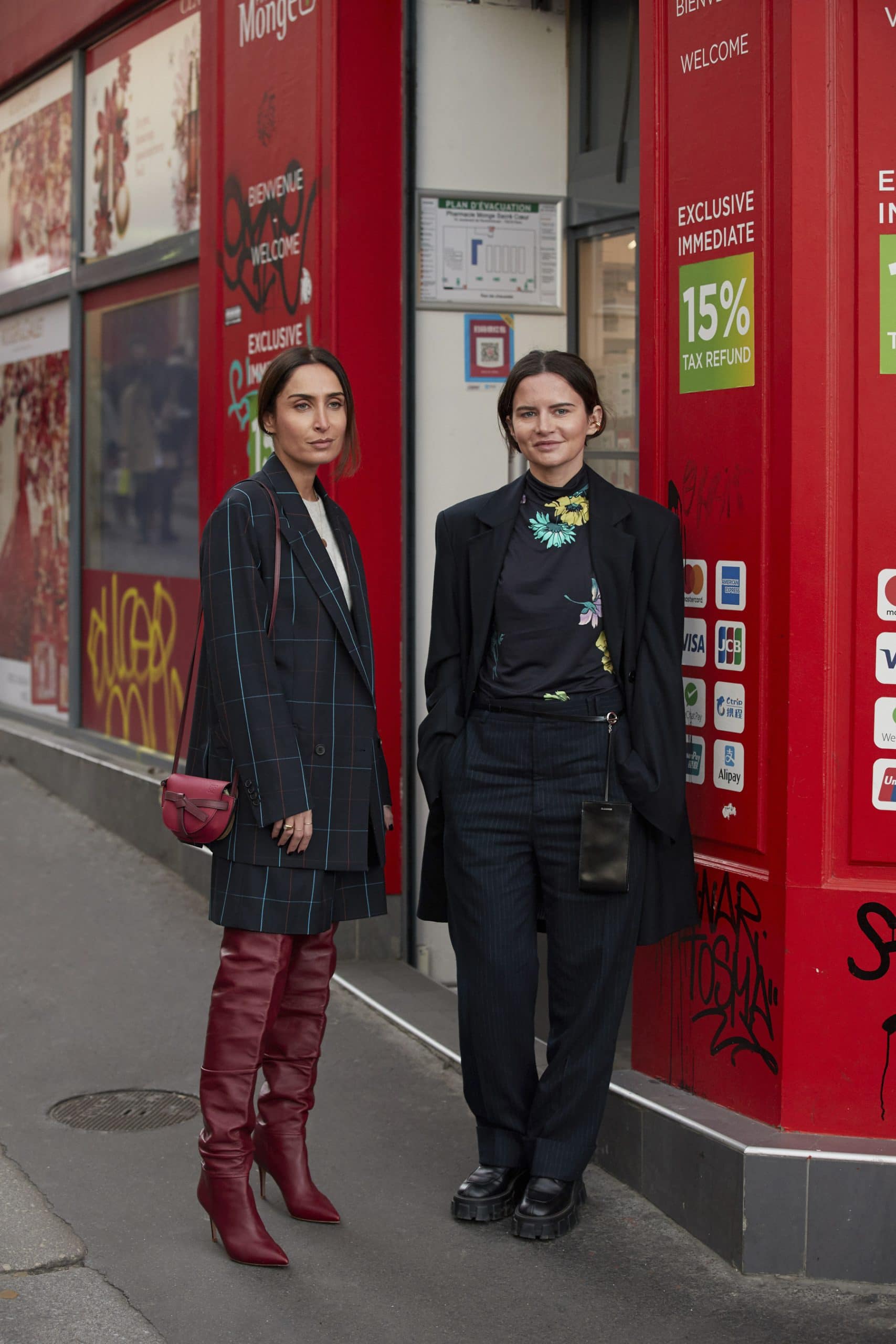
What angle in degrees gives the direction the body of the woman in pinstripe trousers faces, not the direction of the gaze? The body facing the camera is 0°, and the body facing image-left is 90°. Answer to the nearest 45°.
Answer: approximately 0°

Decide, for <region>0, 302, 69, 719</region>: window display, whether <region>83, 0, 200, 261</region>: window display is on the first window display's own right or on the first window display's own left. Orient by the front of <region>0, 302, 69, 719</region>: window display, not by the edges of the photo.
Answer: on the first window display's own left

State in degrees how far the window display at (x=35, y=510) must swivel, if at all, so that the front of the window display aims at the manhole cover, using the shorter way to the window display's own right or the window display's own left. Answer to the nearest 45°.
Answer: approximately 45° to the window display's own left

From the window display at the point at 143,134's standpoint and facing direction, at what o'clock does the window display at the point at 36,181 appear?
the window display at the point at 36,181 is roughly at 4 o'clock from the window display at the point at 143,134.

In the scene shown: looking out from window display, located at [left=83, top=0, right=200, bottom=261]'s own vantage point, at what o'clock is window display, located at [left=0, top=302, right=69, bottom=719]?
window display, located at [left=0, top=302, right=69, bottom=719] is roughly at 4 o'clock from window display, located at [left=83, top=0, right=200, bottom=261].

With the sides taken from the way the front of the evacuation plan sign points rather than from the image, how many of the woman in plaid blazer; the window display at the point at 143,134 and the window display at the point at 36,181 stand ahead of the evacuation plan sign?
1

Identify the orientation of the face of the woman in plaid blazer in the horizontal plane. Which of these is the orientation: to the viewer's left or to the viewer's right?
to the viewer's right

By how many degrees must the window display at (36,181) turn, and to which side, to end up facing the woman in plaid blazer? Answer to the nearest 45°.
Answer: approximately 45° to its left

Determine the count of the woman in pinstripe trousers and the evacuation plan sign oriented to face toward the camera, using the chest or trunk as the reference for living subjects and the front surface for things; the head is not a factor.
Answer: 2

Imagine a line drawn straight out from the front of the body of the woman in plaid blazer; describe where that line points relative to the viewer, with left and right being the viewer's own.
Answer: facing the viewer and to the right of the viewer
